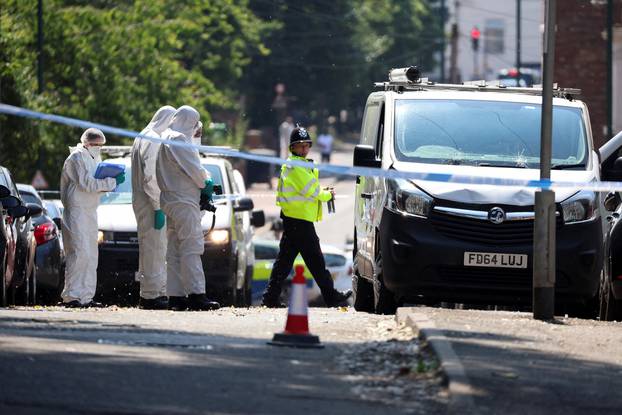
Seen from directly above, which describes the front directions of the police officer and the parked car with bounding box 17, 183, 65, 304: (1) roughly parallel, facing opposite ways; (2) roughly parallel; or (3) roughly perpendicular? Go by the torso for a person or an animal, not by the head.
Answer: roughly perpendicular

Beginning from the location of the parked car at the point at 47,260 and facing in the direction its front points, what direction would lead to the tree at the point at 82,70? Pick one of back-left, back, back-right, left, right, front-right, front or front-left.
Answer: front

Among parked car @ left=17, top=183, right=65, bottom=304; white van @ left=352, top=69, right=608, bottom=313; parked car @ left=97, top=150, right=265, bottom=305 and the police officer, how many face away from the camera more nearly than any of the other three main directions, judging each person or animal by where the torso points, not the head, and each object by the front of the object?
1

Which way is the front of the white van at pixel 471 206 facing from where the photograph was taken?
facing the viewer

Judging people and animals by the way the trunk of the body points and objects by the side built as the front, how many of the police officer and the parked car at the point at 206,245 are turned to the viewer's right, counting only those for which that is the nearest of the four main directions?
1

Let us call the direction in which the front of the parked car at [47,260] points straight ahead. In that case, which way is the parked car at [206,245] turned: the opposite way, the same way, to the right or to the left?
the opposite way

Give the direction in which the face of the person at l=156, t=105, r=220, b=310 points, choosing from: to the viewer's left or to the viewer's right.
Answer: to the viewer's right

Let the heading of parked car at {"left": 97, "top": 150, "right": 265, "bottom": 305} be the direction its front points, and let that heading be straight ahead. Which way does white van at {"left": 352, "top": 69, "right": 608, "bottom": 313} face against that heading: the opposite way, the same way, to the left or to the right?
the same way

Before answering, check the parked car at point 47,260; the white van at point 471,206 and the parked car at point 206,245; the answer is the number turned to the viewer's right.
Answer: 0

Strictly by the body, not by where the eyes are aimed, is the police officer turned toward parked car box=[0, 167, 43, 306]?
no

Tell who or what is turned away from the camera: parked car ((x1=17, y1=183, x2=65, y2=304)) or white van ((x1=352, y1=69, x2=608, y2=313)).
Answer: parked car ((x1=17, y1=183, x2=65, y2=304))

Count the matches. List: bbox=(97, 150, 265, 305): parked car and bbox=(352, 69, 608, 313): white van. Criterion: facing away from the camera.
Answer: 0

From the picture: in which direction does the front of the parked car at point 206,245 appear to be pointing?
toward the camera

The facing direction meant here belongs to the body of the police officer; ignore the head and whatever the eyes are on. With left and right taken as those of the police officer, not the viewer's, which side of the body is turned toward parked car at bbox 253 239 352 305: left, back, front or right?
left

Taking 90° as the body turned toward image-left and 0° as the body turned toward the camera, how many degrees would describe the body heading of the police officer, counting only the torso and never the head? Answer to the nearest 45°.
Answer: approximately 270°

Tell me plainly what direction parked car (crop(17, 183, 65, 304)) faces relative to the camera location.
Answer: facing away from the viewer
